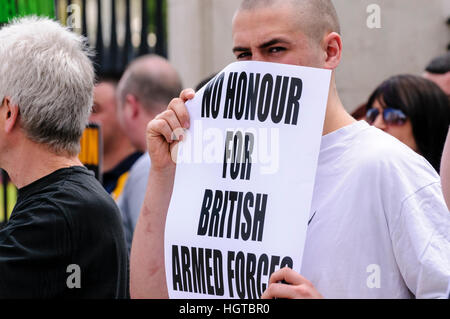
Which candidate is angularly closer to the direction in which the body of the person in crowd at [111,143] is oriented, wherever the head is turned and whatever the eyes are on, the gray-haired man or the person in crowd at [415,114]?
the gray-haired man

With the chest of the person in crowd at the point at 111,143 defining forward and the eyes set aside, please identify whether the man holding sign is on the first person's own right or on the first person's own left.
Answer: on the first person's own left

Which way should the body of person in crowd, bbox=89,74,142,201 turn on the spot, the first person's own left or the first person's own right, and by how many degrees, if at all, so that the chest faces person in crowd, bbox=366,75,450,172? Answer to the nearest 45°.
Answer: approximately 135° to the first person's own left

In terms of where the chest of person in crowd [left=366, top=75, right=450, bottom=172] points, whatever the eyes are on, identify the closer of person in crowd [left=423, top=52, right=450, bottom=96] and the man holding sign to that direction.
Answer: the man holding sign

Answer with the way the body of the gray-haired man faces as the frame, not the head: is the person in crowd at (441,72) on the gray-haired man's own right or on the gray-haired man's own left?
on the gray-haired man's own right

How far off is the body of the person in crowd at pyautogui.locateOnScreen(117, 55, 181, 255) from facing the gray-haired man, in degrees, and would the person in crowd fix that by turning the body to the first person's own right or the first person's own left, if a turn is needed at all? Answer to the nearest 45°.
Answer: approximately 135° to the first person's own left

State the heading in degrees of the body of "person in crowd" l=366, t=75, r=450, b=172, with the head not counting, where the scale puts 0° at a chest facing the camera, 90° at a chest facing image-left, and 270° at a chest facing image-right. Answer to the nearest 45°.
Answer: approximately 45°
